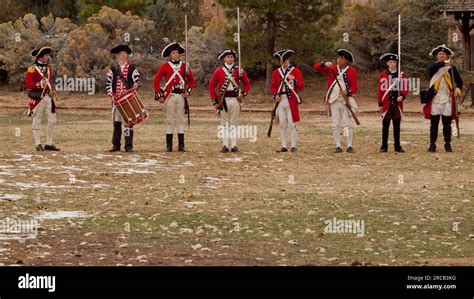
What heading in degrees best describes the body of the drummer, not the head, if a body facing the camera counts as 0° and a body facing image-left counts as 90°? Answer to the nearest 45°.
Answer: approximately 0°
